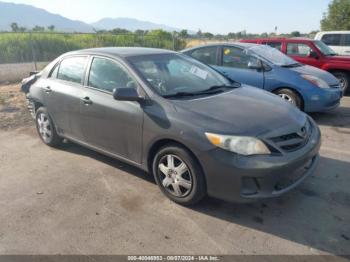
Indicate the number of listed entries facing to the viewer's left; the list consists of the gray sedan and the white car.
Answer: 0

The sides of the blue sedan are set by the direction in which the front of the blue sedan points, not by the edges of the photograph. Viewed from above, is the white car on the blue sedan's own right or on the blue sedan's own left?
on the blue sedan's own left

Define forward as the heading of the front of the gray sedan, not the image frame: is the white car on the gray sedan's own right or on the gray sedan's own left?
on the gray sedan's own left

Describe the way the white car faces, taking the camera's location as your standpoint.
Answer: facing to the right of the viewer

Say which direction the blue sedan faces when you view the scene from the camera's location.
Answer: facing the viewer and to the right of the viewer

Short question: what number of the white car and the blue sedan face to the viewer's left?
0

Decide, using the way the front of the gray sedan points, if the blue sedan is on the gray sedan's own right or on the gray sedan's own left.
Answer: on the gray sedan's own left

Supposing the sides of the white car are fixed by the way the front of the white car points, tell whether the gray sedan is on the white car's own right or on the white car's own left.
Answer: on the white car's own right

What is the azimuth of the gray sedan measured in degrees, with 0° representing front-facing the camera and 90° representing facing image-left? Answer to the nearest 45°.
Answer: approximately 315°
